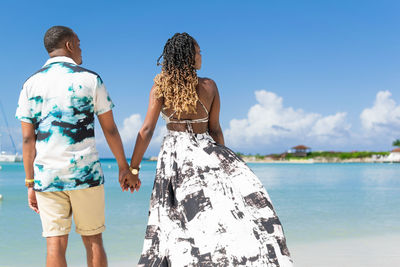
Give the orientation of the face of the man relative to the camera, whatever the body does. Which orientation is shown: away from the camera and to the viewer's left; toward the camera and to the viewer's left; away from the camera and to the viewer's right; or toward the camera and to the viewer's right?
away from the camera and to the viewer's right

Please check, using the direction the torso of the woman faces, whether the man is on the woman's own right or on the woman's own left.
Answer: on the woman's own left

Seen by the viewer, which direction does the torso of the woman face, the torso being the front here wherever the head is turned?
away from the camera
